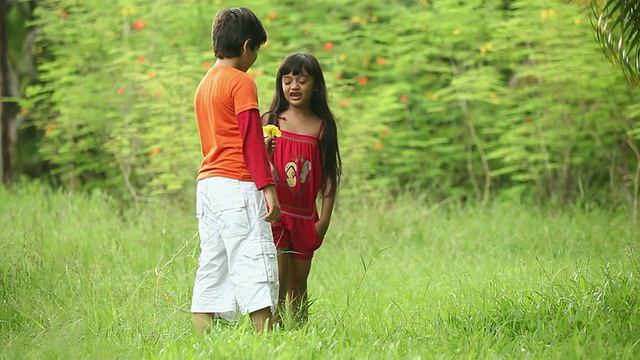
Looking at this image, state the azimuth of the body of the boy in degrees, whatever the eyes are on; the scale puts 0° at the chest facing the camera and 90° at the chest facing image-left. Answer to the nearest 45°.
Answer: approximately 225°

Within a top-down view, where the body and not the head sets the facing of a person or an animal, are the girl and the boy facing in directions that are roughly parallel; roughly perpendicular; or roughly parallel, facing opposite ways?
roughly parallel, facing opposite ways

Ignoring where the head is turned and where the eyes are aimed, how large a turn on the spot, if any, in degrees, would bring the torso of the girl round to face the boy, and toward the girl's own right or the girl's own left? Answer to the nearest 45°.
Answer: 0° — they already face them

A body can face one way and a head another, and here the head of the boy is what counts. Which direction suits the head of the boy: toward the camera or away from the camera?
away from the camera

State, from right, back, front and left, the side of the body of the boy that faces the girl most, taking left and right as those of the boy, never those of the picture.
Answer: front

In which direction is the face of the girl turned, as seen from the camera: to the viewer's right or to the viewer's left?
to the viewer's left

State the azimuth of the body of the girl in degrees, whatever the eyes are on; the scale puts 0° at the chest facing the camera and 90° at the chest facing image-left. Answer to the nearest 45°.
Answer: approximately 45°
